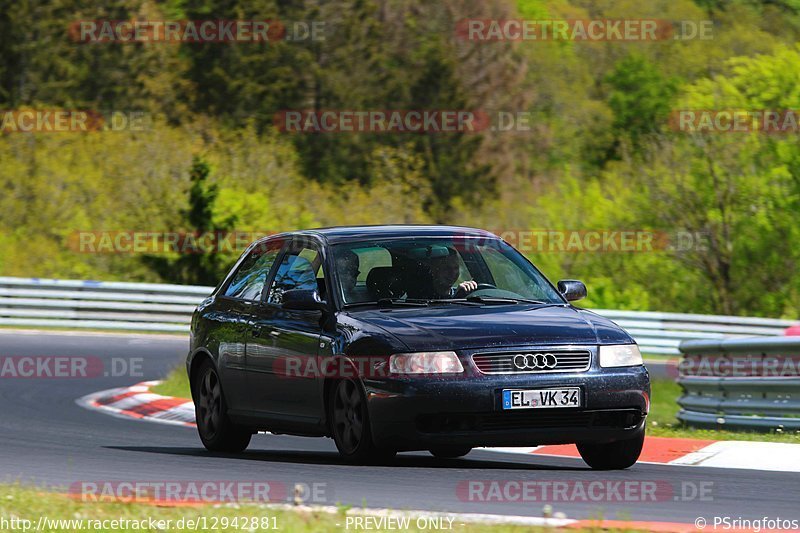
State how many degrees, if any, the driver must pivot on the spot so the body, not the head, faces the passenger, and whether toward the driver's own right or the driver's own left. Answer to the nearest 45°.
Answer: approximately 135° to the driver's own right

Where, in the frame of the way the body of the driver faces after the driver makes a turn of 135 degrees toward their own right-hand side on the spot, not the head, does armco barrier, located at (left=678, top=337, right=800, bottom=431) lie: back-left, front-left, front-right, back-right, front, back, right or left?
back-right

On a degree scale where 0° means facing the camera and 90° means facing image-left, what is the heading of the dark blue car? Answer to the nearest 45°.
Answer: approximately 315°

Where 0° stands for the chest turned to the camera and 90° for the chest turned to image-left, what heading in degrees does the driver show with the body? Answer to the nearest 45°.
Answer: approximately 315°

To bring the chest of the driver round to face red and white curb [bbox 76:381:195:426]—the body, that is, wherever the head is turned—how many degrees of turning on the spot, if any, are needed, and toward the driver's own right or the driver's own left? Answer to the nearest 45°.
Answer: approximately 180°

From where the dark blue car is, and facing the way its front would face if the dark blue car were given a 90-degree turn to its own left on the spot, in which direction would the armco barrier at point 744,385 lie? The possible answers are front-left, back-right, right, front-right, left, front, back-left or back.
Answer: front

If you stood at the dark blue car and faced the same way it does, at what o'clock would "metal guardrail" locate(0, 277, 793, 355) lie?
The metal guardrail is roughly at 7 o'clock from the dark blue car.

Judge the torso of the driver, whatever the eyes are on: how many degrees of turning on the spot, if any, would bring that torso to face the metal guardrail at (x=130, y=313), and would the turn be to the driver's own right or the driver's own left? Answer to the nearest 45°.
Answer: approximately 135° to the driver's own left
